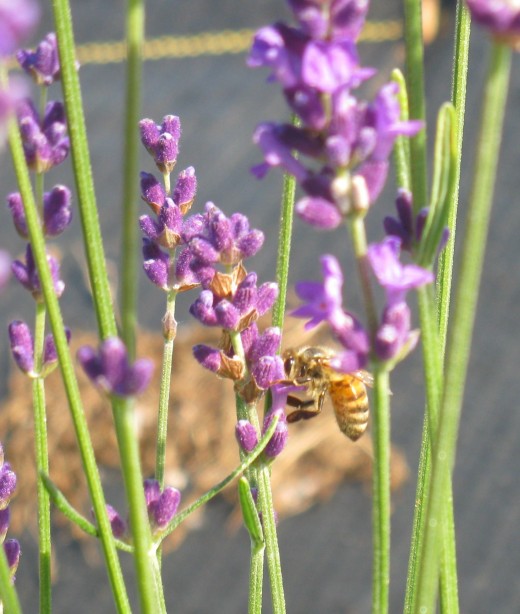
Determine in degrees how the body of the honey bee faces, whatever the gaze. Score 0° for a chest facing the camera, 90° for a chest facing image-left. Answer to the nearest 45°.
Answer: approximately 90°
